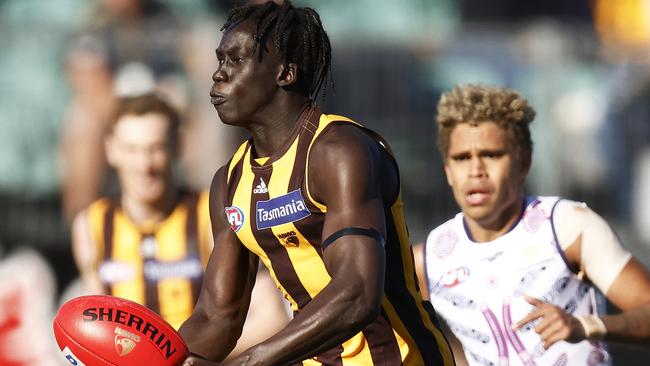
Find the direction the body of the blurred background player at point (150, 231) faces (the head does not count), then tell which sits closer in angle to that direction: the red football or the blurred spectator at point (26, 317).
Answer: the red football

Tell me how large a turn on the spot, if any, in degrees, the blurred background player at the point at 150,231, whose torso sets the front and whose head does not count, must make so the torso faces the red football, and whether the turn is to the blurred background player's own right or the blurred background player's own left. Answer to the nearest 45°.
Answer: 0° — they already face it

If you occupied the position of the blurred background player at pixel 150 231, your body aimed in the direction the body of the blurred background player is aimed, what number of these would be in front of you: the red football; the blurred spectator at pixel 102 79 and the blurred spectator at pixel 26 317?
1

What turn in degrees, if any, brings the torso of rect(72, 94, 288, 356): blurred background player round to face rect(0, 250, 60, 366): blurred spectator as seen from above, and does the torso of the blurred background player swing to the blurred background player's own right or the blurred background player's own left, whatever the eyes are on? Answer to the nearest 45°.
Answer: approximately 135° to the blurred background player's own right

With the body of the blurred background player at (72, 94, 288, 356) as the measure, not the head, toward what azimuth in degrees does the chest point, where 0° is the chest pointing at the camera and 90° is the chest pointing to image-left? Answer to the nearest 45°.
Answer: approximately 0°

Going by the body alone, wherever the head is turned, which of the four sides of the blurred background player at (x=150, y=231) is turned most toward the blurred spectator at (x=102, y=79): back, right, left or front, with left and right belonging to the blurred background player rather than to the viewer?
back
